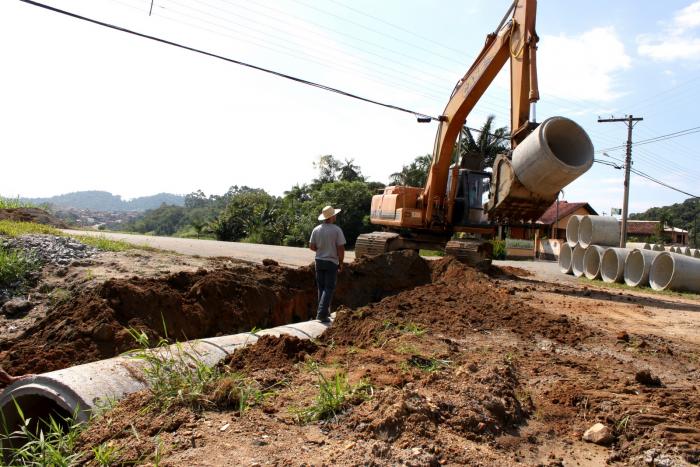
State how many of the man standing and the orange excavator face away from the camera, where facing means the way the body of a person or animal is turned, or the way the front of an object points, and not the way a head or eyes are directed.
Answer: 1

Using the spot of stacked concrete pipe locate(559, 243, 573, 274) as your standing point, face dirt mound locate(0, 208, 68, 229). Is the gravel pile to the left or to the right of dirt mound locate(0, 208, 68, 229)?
left

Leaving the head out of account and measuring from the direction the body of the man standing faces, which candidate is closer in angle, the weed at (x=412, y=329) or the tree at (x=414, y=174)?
the tree

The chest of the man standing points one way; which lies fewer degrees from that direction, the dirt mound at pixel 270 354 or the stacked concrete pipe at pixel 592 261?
the stacked concrete pipe

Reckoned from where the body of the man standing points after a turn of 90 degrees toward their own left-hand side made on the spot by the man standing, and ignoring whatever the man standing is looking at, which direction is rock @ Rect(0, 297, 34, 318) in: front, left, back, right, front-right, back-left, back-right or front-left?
front

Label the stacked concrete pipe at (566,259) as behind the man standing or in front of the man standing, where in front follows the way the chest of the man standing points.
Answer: in front

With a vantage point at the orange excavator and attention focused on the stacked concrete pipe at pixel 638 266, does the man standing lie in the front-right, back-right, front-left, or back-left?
back-right

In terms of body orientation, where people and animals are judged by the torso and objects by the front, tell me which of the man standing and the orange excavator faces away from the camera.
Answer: the man standing

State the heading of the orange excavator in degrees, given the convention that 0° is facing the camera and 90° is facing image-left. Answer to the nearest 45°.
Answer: approximately 315°

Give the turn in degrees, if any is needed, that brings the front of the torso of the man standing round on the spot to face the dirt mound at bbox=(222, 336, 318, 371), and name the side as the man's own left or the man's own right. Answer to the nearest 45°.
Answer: approximately 180°

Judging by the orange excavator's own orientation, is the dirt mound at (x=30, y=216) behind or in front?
behind

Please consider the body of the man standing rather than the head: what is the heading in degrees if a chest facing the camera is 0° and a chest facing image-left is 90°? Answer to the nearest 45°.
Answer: approximately 180°

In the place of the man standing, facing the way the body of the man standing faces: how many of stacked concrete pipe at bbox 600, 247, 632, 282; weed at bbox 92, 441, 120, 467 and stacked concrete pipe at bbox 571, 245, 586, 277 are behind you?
1

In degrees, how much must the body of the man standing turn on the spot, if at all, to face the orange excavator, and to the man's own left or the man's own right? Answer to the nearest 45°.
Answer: approximately 45° to the man's own right

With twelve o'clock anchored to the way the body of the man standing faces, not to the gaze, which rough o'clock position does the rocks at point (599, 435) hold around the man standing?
The rocks is roughly at 5 o'clock from the man standing.

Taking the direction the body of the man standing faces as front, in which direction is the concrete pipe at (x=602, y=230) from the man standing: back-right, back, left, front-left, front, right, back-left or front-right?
front-right
